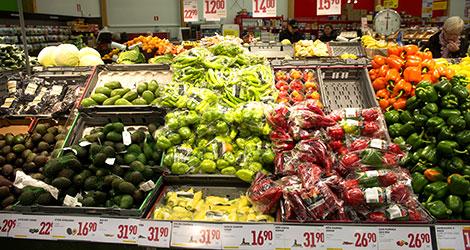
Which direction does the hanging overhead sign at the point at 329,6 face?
toward the camera

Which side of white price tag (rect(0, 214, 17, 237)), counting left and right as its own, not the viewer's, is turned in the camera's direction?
front

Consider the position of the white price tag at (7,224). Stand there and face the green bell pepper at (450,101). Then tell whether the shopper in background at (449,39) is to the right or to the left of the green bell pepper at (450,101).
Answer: left

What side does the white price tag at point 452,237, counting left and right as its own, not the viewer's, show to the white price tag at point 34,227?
right

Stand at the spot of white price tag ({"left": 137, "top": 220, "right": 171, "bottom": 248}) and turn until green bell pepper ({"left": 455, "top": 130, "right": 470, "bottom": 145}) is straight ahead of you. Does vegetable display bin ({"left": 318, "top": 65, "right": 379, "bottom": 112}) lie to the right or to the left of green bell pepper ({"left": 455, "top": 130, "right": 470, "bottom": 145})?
left

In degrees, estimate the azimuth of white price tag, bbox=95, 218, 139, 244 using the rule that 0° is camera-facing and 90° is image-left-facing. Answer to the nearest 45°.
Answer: approximately 0°

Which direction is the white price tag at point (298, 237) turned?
toward the camera

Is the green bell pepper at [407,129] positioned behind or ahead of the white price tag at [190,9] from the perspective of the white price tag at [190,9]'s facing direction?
ahead

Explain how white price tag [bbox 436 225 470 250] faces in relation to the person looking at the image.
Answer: facing the viewer

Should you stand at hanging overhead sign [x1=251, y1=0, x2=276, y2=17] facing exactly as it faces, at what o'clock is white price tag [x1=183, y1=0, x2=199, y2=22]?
The white price tag is roughly at 3 o'clock from the hanging overhead sign.

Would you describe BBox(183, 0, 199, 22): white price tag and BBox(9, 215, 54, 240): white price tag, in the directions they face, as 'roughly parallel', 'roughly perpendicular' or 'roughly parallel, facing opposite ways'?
roughly parallel

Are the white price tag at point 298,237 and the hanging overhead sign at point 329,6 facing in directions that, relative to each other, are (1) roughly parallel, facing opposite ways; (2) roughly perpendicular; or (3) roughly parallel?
roughly parallel

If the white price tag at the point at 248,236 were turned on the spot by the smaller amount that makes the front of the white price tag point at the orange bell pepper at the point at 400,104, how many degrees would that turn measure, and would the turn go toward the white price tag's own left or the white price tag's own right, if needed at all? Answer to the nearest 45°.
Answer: approximately 135° to the white price tag's own left

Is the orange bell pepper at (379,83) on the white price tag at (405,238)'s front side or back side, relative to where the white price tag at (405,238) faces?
on the back side

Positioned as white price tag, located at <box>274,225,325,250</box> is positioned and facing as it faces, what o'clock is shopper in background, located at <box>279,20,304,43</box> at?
The shopper in background is roughly at 6 o'clock from the white price tag.

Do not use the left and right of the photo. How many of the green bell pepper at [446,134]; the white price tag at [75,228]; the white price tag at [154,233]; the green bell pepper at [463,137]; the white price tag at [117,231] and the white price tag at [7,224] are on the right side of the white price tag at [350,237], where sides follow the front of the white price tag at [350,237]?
4
